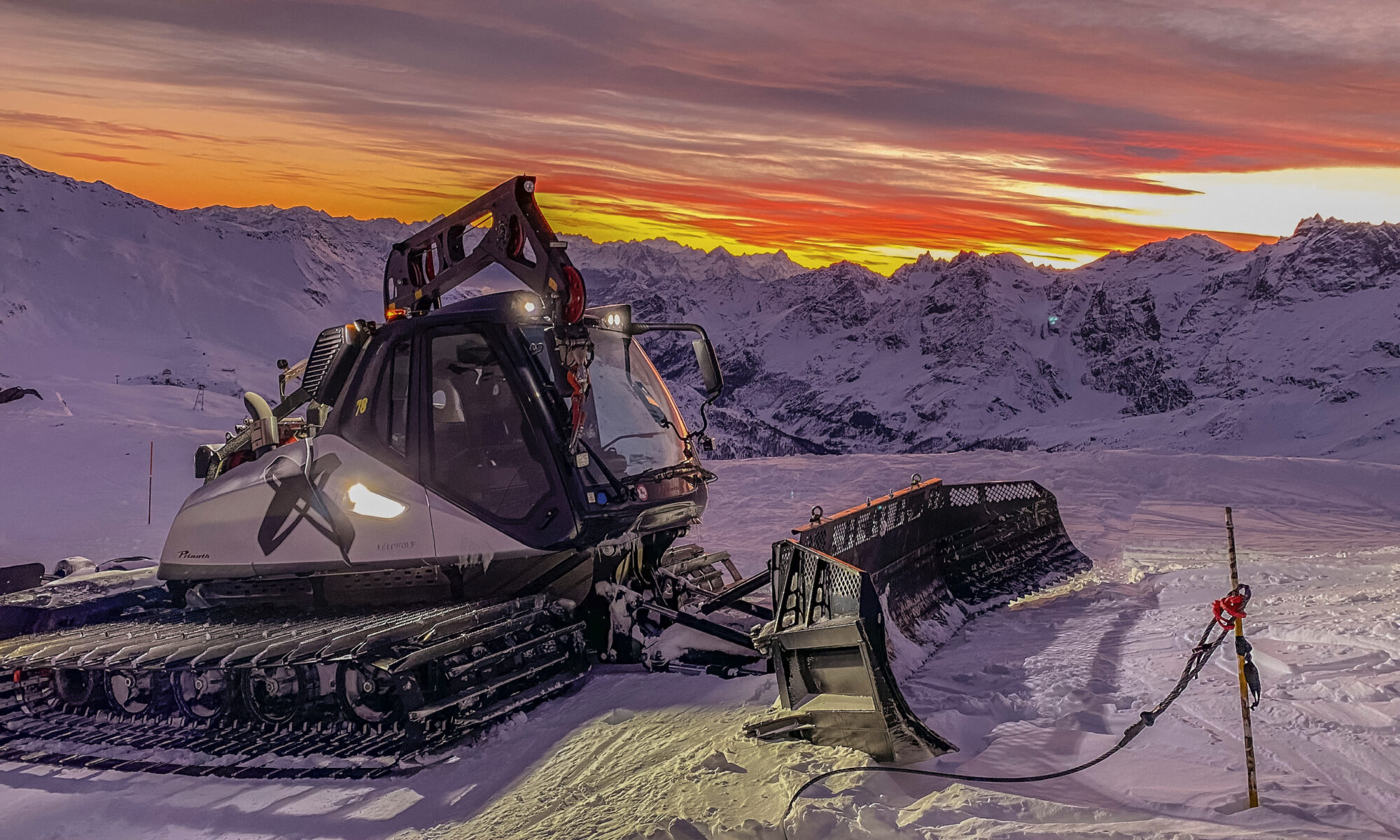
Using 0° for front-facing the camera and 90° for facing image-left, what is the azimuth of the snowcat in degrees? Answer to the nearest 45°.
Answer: approximately 315°
